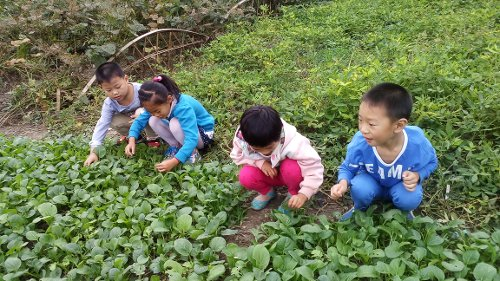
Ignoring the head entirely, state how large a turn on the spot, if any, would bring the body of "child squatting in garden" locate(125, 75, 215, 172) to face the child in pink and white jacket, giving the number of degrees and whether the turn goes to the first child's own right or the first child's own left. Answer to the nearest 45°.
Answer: approximately 90° to the first child's own left

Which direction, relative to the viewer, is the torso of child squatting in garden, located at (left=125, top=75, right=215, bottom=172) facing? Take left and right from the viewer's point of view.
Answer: facing the viewer and to the left of the viewer

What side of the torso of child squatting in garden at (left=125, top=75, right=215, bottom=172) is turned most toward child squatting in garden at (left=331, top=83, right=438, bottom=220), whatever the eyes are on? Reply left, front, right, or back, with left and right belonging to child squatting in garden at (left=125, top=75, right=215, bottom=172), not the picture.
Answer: left

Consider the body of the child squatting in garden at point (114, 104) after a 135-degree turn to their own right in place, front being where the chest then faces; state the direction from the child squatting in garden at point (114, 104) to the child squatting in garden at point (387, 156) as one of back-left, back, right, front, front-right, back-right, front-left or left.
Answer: back-right

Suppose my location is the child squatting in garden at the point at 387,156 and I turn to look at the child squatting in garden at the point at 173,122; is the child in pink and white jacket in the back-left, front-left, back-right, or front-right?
front-left

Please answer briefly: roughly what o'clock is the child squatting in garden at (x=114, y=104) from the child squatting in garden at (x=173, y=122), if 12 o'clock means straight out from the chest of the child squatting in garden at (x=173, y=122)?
the child squatting in garden at (x=114, y=104) is roughly at 3 o'clock from the child squatting in garden at (x=173, y=122).

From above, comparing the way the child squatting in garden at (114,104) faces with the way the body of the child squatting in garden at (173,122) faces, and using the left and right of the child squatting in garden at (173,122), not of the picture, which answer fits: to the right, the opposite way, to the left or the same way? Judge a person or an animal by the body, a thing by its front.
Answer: the same way

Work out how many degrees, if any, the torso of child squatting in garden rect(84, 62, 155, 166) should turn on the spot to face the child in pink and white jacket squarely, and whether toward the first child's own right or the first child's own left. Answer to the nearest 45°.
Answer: approximately 90° to the first child's own left

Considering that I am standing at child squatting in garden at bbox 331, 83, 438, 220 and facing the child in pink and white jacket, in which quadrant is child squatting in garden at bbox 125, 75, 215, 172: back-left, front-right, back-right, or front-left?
front-right
